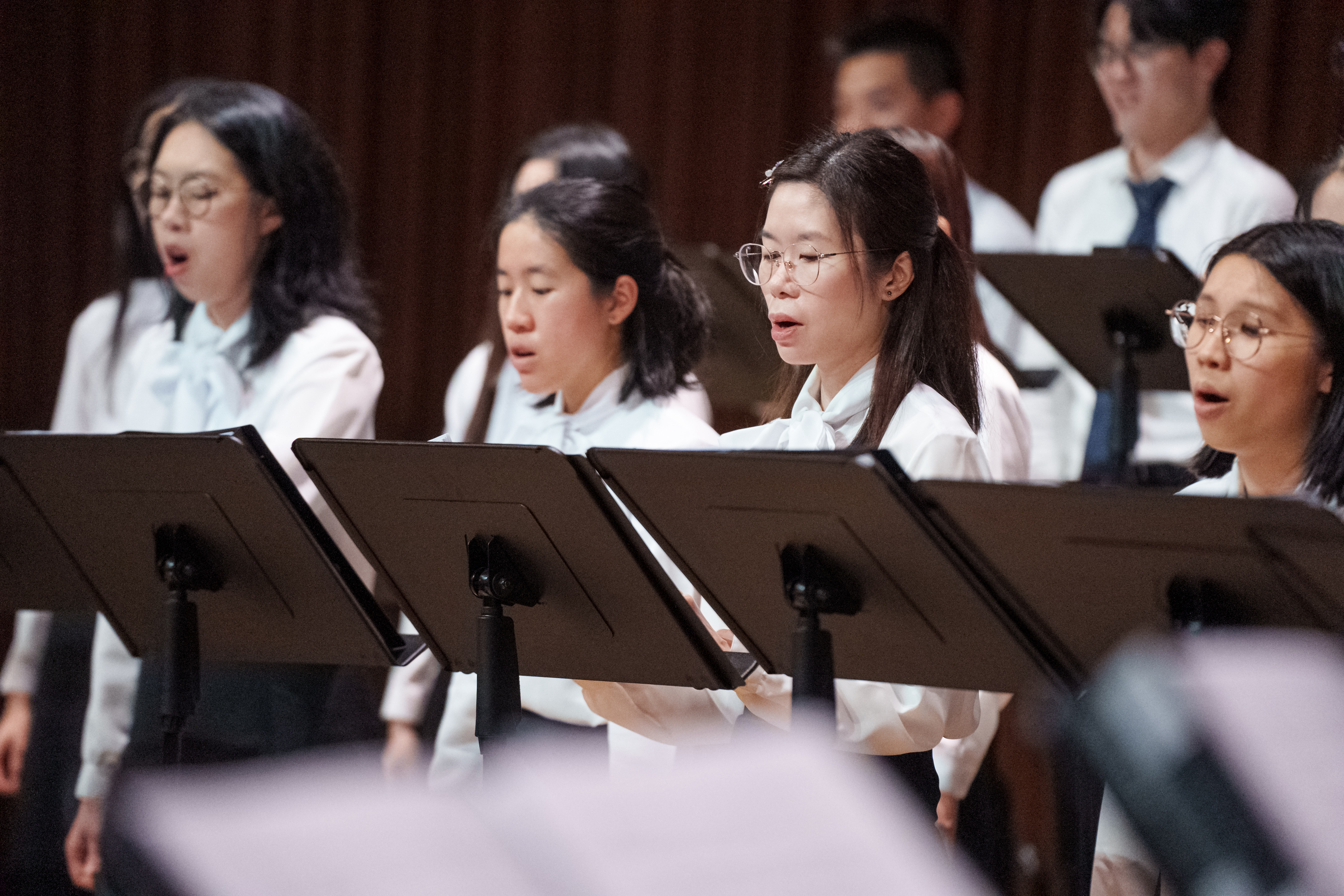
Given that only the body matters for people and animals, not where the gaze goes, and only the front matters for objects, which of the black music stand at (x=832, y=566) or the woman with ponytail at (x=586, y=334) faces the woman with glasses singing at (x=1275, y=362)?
the black music stand

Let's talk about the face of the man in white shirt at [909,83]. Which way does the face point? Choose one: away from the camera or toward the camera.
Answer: toward the camera

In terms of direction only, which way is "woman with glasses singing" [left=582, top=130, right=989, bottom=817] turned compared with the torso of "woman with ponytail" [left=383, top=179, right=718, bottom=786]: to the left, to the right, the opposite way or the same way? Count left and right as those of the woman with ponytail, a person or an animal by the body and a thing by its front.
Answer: the same way

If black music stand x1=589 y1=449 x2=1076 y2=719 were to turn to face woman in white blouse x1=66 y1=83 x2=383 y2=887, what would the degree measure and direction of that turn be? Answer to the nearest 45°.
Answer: approximately 90° to its left

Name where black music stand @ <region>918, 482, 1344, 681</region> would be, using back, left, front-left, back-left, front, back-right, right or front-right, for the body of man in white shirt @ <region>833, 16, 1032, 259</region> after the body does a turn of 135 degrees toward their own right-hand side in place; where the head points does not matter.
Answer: back

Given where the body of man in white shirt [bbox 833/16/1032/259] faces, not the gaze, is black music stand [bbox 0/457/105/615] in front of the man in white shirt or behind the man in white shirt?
in front

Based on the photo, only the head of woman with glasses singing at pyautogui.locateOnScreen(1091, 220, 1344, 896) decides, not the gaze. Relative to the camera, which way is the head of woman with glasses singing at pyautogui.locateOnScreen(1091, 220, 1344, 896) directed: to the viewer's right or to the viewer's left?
to the viewer's left

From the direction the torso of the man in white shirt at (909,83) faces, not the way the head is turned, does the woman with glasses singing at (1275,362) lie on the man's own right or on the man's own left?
on the man's own left

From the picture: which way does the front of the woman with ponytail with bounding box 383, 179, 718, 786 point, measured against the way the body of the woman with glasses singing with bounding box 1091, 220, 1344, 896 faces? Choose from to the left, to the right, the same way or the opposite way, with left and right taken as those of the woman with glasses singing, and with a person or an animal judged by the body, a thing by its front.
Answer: the same way

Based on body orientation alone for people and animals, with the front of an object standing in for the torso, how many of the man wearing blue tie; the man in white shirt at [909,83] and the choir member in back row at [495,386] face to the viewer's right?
0

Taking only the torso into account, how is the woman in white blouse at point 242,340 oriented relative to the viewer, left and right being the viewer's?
facing the viewer and to the left of the viewer

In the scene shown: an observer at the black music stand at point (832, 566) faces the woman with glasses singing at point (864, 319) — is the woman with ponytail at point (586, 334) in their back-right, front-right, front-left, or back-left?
front-left

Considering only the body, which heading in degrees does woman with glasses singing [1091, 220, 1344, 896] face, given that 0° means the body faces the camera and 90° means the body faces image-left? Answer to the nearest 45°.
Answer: approximately 45°

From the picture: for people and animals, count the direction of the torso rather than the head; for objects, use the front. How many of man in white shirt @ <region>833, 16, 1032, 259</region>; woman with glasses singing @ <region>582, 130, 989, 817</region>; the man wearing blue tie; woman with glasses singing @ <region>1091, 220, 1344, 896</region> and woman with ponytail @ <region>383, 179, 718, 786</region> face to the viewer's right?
0

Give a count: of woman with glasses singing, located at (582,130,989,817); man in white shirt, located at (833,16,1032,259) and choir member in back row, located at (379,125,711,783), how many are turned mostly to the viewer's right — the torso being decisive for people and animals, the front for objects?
0

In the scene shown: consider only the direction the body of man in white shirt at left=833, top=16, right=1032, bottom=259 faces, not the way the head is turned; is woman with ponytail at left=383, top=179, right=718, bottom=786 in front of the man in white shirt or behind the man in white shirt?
in front

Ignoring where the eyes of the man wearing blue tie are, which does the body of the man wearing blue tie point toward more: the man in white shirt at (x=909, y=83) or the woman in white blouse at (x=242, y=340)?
the woman in white blouse
